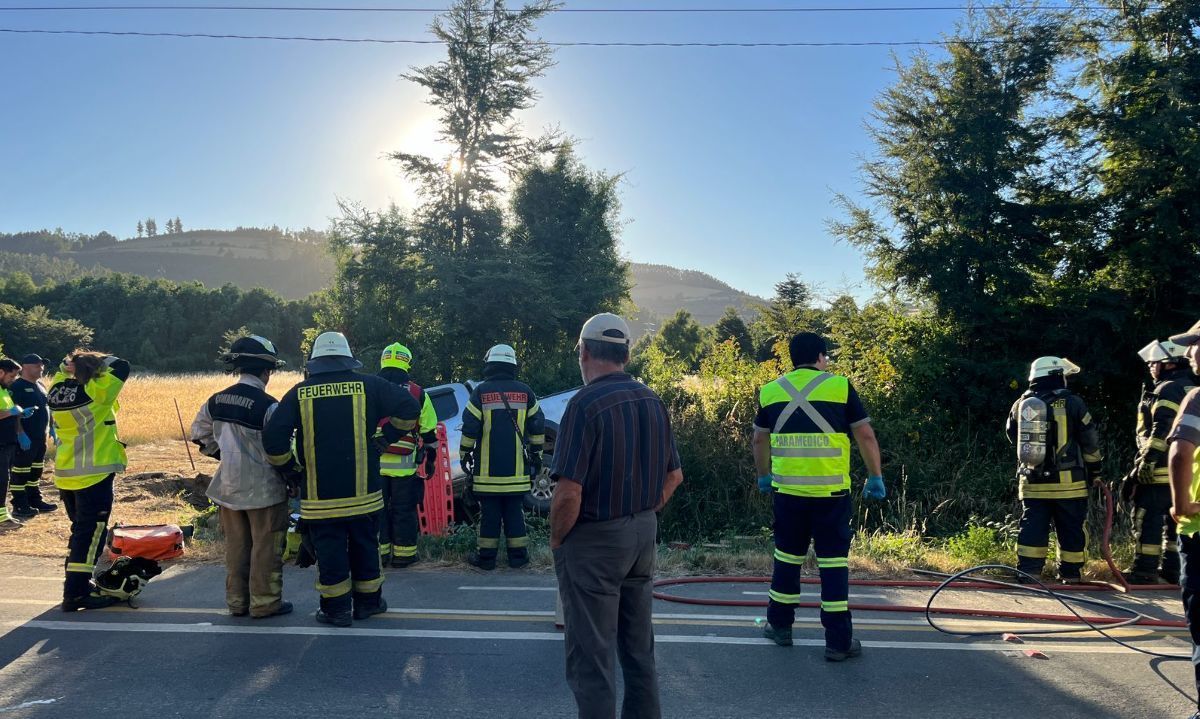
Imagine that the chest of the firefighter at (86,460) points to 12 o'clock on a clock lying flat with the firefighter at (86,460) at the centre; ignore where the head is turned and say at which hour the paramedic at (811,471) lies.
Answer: the paramedic at (811,471) is roughly at 3 o'clock from the firefighter at (86,460).

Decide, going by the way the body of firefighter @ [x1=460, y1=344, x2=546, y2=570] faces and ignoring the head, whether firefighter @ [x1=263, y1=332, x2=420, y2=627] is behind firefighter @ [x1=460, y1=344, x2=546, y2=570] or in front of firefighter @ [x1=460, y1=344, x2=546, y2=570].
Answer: behind

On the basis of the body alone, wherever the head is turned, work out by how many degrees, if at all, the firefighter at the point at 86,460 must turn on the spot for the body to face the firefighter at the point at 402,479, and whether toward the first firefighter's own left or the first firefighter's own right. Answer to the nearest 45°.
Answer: approximately 45° to the first firefighter's own right

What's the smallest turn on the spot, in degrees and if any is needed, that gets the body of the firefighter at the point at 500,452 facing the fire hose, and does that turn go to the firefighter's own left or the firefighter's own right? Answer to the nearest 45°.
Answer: approximately 135° to the firefighter's own right

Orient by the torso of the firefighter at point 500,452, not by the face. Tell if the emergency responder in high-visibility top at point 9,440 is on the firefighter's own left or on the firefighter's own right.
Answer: on the firefighter's own left

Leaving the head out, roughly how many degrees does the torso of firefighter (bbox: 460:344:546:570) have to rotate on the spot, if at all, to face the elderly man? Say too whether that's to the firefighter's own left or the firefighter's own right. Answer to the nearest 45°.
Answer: approximately 180°

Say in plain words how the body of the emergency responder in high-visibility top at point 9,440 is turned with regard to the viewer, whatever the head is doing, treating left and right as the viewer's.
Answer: facing to the right of the viewer

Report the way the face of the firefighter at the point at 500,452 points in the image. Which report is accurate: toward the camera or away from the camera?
away from the camera

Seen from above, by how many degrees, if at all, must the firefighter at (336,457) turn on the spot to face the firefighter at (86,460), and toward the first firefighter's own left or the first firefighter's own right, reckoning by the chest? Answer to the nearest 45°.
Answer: approximately 45° to the first firefighter's own left

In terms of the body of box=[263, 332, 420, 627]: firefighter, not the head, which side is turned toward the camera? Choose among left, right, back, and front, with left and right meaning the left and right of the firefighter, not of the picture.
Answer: back

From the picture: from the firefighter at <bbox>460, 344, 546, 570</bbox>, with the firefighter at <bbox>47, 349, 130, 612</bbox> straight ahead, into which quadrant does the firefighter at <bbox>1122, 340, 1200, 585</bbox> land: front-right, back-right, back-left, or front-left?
back-left

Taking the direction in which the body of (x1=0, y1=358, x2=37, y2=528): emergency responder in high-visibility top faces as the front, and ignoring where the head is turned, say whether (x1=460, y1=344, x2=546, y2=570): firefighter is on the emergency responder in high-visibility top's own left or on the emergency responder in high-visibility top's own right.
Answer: on the emergency responder in high-visibility top's own right

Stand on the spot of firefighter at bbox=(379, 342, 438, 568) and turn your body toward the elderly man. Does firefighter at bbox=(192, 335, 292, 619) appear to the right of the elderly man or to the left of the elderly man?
right

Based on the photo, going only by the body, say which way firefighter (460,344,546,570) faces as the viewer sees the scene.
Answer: away from the camera
